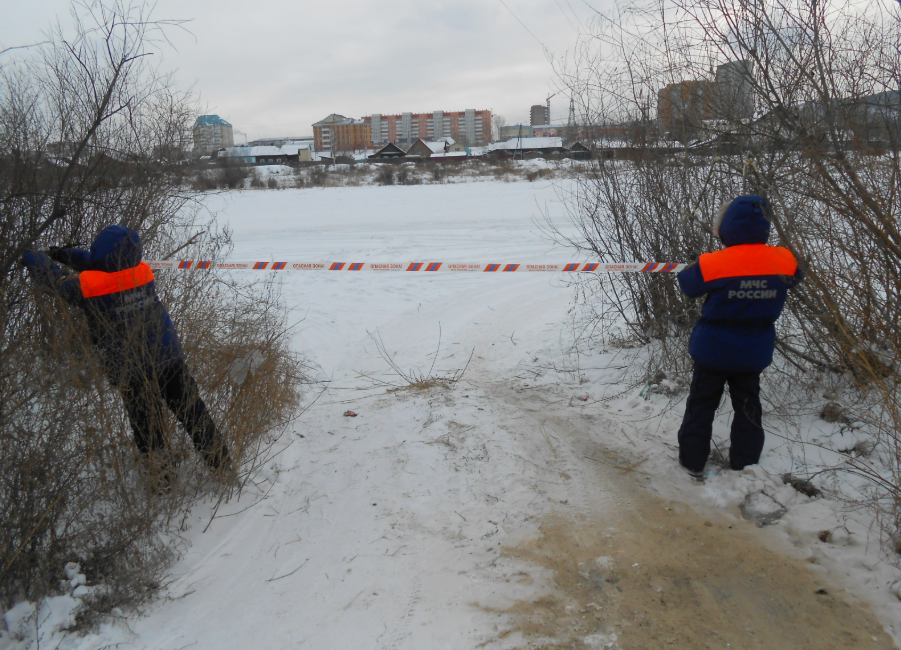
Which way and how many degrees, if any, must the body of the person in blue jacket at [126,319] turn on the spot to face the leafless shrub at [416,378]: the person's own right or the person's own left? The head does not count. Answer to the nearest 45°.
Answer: approximately 90° to the person's own right

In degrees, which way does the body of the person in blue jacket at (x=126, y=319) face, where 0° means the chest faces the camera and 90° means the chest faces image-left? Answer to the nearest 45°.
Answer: approximately 135°

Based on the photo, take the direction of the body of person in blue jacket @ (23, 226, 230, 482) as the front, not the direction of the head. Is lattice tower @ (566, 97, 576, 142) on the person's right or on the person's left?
on the person's right

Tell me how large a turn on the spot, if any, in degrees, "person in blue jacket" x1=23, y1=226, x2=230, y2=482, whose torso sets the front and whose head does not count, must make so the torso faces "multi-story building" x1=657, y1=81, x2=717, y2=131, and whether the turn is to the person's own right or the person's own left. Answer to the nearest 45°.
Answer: approximately 135° to the person's own right

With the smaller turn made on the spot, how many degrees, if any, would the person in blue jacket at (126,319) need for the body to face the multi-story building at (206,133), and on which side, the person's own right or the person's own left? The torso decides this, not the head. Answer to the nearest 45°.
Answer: approximately 45° to the person's own right

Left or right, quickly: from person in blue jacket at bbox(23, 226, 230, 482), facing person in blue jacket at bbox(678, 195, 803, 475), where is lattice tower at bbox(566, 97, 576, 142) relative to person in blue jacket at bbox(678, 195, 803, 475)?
left
